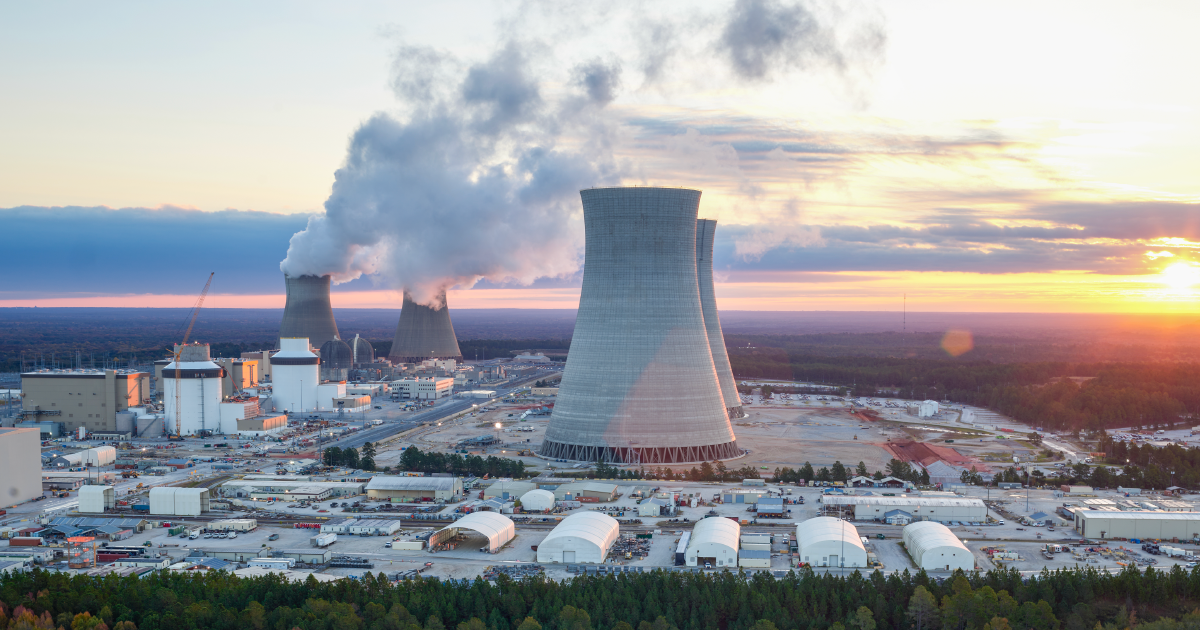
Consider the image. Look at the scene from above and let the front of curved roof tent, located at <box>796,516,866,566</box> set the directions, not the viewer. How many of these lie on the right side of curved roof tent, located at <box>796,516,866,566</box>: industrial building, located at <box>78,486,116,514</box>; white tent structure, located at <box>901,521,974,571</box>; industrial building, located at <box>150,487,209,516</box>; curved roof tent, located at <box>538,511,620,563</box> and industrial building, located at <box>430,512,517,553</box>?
4

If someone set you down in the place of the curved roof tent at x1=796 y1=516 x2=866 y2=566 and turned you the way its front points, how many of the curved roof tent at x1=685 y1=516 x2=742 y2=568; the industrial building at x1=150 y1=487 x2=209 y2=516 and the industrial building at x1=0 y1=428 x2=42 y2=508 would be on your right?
3

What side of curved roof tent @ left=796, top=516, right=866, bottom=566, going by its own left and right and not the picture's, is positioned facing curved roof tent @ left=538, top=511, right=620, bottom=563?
right

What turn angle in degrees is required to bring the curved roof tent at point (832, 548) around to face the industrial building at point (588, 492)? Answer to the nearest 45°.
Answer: approximately 135° to its right

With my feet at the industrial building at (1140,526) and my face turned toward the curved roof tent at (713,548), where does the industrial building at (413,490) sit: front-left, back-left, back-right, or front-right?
front-right

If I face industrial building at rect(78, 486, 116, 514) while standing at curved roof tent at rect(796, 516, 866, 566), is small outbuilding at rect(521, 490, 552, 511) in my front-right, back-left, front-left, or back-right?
front-right

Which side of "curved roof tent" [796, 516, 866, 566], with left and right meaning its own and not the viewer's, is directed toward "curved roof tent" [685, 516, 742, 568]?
right

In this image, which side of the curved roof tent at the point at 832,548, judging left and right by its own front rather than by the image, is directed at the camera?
front

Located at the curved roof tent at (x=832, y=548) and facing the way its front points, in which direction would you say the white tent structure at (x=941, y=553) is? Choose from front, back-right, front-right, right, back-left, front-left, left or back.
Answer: left

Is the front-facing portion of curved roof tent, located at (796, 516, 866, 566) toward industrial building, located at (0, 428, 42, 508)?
no

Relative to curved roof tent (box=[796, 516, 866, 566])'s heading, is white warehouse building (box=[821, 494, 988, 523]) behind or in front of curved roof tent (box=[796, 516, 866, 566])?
behind

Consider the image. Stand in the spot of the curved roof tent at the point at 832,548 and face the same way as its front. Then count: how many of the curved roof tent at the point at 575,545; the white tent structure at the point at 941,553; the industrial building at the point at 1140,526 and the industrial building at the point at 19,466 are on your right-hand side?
2

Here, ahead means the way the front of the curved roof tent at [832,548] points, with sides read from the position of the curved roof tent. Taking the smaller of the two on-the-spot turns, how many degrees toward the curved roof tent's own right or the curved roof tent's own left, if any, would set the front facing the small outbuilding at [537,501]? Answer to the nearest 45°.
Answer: approximately 135° to the curved roof tent's own right

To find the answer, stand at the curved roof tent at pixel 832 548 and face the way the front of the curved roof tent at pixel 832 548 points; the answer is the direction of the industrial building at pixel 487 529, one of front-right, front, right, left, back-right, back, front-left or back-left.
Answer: right

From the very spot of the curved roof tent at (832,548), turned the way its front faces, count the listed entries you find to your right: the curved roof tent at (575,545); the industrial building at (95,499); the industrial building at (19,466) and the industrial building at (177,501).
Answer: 4

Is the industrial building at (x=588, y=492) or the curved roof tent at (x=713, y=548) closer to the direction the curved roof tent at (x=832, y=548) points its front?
the curved roof tent

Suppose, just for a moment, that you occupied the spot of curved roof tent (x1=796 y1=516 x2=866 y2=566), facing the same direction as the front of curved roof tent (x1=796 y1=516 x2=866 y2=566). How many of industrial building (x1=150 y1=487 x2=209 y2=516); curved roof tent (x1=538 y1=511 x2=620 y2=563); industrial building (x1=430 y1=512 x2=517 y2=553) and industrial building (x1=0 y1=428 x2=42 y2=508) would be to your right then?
4
